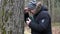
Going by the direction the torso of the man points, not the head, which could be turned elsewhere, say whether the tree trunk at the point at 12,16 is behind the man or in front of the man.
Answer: in front

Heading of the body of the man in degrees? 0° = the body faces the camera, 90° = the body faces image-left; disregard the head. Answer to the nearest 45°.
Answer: approximately 90°
